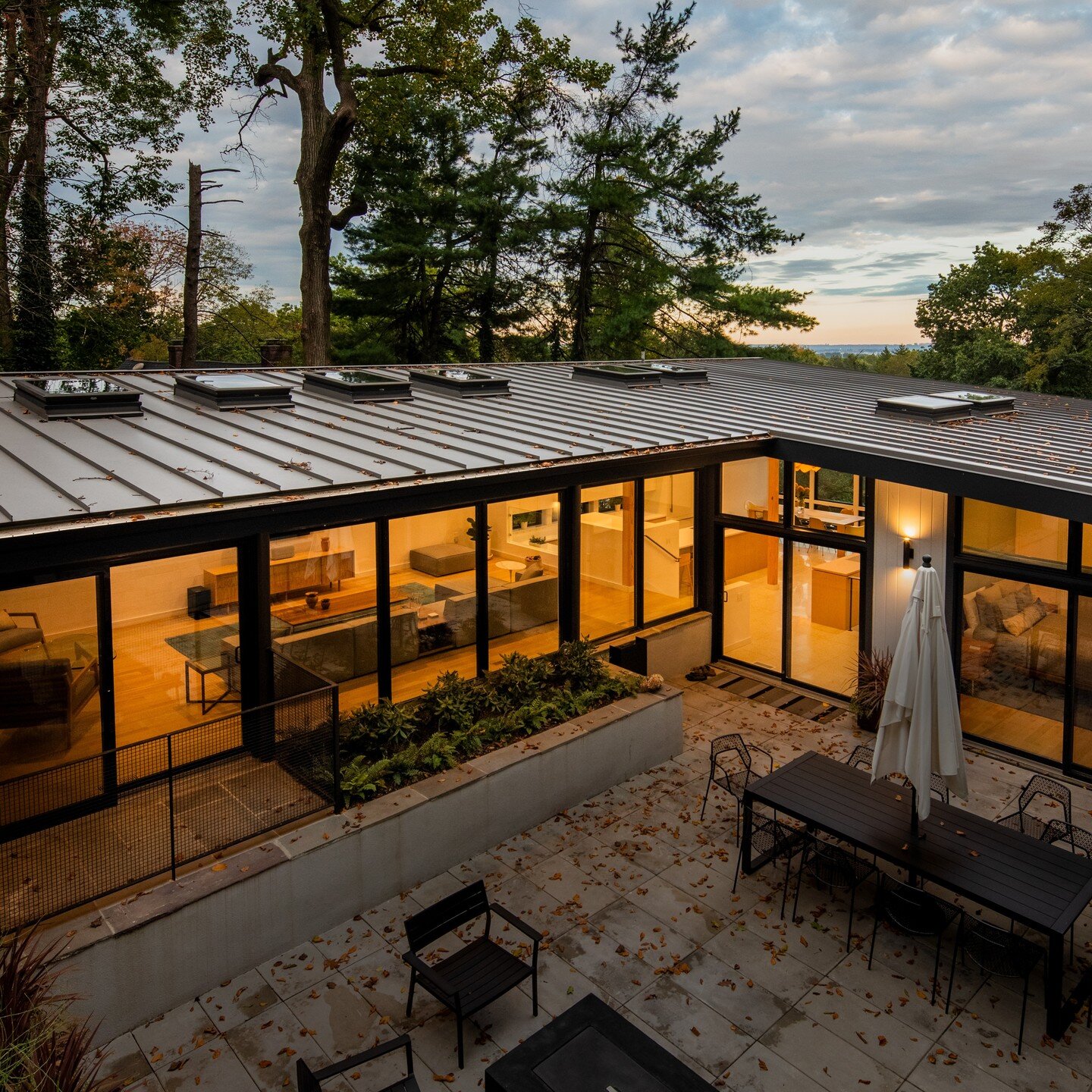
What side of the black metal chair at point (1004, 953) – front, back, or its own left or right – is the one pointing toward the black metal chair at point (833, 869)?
left

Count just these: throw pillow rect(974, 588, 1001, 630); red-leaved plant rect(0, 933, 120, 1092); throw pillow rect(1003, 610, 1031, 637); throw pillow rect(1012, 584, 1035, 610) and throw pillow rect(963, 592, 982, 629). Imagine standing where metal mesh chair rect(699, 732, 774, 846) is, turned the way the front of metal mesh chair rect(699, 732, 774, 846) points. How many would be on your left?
4

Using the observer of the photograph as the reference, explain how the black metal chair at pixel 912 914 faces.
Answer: facing away from the viewer and to the right of the viewer

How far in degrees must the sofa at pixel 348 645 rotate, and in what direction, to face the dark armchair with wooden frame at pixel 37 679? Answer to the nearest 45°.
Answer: approximately 90° to its left

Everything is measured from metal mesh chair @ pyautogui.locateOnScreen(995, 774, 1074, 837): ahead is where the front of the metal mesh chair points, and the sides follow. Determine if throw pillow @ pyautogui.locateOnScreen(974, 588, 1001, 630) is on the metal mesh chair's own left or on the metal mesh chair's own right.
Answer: on the metal mesh chair's own right
